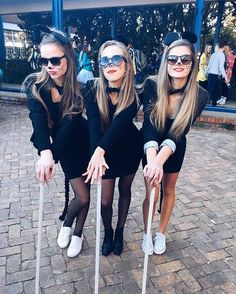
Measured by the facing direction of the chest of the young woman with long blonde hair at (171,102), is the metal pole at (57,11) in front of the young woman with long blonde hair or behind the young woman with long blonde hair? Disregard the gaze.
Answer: behind

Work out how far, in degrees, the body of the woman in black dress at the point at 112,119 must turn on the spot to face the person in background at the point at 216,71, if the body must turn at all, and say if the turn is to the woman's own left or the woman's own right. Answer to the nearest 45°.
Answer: approximately 135° to the woman's own left

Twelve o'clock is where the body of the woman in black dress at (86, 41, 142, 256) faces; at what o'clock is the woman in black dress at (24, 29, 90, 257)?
the woman in black dress at (24, 29, 90, 257) is roughly at 3 o'clock from the woman in black dress at (86, 41, 142, 256).

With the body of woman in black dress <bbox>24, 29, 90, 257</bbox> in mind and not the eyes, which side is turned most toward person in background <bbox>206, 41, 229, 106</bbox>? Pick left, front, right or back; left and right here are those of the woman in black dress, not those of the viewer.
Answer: back

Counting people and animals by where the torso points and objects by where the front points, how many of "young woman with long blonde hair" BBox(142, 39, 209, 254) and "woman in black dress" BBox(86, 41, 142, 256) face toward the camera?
2

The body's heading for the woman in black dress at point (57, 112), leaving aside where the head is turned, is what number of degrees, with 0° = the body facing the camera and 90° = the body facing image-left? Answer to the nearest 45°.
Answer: approximately 45°
